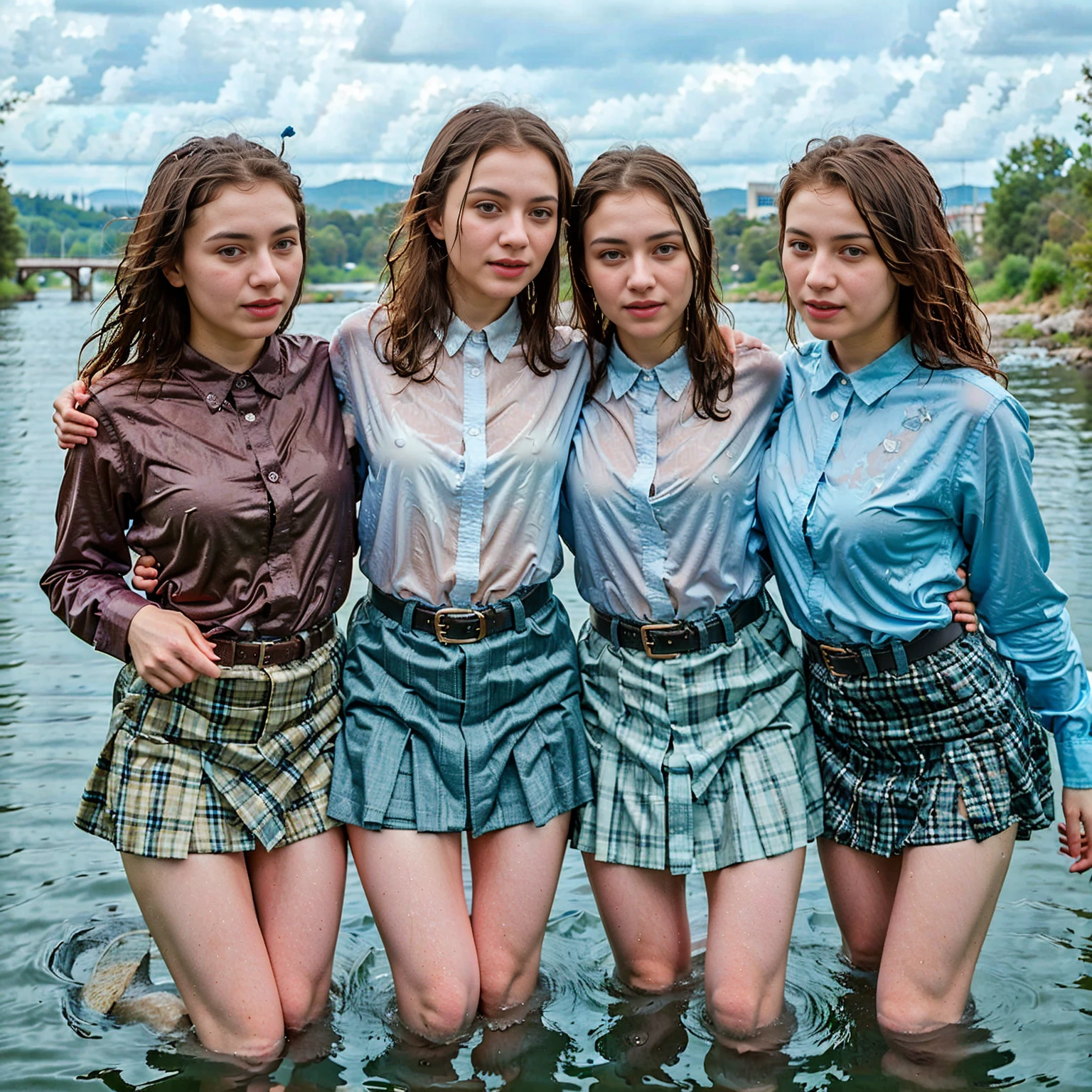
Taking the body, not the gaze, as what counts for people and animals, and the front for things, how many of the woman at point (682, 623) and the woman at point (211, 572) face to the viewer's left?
0

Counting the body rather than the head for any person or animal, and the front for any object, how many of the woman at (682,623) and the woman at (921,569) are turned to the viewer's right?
0

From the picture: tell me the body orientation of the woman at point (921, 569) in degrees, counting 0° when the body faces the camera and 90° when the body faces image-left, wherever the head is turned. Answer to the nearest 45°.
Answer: approximately 45°

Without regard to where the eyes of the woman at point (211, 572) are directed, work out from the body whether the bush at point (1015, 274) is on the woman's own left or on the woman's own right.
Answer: on the woman's own left

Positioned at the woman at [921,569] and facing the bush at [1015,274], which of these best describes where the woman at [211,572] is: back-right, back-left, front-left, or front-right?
back-left

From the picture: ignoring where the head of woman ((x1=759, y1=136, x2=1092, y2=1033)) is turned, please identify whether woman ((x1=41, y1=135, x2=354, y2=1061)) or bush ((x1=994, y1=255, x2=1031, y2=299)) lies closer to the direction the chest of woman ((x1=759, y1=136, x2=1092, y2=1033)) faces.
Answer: the woman

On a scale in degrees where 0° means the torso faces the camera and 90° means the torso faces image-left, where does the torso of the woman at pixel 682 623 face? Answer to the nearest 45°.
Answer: approximately 0°

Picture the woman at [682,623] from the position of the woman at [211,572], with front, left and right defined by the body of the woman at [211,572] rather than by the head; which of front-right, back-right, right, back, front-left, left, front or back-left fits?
front-left
